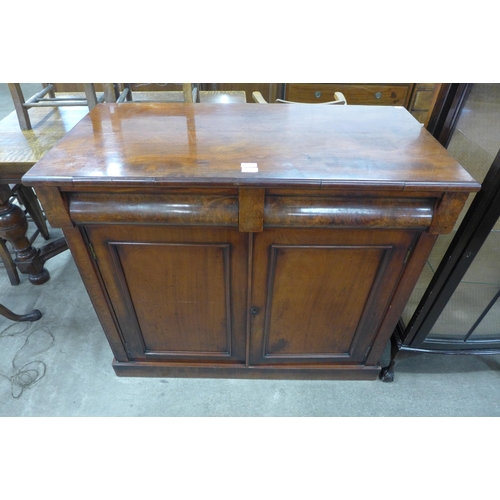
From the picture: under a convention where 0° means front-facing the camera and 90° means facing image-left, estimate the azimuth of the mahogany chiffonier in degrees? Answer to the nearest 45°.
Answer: approximately 0°

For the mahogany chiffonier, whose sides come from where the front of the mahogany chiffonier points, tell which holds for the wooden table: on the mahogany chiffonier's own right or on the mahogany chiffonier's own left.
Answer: on the mahogany chiffonier's own right

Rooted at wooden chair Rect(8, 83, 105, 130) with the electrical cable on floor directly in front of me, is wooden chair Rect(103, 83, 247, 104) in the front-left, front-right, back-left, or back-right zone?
back-left

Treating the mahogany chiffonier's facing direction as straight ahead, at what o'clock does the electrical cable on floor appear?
The electrical cable on floor is roughly at 3 o'clock from the mahogany chiffonier.

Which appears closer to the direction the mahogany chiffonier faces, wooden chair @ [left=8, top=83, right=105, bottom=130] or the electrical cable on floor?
the electrical cable on floor

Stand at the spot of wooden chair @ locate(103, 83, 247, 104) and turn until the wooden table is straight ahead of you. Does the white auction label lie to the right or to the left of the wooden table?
left

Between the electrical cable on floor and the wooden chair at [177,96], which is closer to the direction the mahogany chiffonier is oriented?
the electrical cable on floor

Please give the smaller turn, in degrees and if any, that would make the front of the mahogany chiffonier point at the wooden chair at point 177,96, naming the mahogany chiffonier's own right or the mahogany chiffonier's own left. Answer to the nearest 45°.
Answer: approximately 180°

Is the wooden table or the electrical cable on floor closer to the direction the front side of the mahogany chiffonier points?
the electrical cable on floor

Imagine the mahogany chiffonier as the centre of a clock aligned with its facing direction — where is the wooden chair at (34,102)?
The wooden chair is roughly at 4 o'clock from the mahogany chiffonier.
